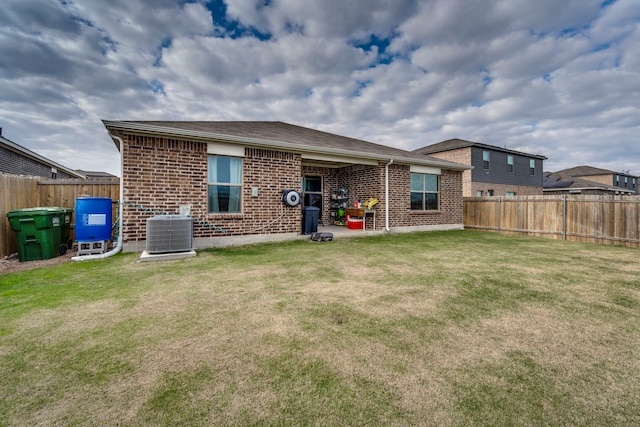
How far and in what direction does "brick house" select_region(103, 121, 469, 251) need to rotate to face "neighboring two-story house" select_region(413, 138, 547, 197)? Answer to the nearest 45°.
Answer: approximately 90° to its right

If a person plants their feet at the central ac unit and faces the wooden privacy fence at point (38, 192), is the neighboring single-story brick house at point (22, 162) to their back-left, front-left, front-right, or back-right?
front-right

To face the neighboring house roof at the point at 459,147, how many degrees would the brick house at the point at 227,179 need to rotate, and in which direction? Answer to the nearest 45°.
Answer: approximately 90° to its right

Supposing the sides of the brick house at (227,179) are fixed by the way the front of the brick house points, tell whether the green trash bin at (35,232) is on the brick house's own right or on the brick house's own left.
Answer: on the brick house's own left

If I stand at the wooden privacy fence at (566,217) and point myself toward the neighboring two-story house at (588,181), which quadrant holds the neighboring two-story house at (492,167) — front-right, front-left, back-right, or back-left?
front-left

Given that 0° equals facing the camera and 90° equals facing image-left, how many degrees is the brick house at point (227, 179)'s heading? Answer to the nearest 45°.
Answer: approximately 135°

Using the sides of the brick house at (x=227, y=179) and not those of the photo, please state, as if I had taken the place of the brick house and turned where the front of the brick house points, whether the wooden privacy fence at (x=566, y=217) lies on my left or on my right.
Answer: on my right

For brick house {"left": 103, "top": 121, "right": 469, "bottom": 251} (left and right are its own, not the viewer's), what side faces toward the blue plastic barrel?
left

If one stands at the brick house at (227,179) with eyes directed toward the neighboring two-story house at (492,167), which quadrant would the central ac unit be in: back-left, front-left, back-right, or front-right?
back-right

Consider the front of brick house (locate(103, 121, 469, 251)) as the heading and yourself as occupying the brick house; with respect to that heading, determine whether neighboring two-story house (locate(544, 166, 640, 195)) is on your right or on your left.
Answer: on your right

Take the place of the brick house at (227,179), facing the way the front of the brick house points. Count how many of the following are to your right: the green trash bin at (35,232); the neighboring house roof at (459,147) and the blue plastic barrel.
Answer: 1
